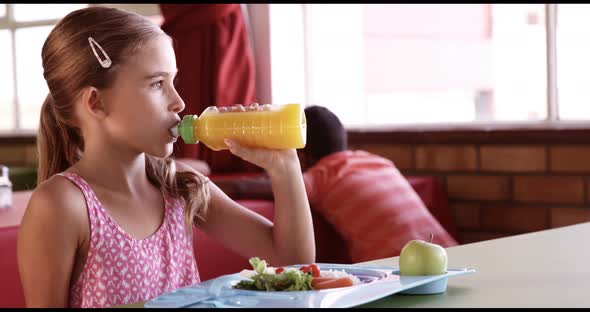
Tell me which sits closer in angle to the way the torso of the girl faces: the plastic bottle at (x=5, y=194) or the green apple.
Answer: the green apple

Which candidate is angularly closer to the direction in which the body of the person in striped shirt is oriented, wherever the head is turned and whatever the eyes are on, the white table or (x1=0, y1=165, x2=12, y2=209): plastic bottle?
the plastic bottle

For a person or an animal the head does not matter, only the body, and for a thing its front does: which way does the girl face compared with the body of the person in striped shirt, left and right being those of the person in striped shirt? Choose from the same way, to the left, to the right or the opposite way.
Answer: the opposite way

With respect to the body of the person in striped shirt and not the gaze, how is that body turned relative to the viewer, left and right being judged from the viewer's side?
facing away from the viewer and to the left of the viewer

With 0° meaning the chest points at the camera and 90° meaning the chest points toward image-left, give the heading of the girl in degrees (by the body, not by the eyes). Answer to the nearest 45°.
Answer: approximately 315°

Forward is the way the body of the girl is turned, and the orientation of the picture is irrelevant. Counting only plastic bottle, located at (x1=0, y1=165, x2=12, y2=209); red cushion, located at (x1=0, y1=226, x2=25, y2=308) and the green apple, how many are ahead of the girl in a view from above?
1

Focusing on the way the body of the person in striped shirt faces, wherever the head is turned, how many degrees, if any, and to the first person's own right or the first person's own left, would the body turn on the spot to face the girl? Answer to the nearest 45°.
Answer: approximately 135° to the first person's own left

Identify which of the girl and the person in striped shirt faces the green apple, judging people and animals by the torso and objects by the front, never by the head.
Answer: the girl

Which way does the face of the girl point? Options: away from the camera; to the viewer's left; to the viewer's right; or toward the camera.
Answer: to the viewer's right

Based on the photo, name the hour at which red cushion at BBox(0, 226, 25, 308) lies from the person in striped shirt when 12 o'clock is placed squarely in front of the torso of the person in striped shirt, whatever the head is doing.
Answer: The red cushion is roughly at 9 o'clock from the person in striped shirt.

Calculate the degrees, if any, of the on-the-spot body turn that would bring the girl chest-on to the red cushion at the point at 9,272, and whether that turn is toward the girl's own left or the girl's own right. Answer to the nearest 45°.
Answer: approximately 180°
